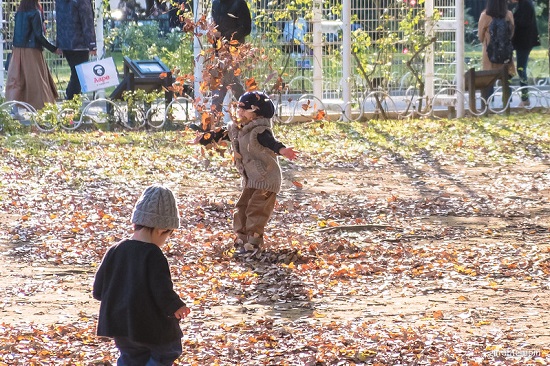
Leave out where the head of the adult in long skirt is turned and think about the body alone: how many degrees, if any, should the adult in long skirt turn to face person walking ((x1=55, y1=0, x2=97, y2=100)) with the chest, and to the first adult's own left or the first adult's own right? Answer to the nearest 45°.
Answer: approximately 45° to the first adult's own right

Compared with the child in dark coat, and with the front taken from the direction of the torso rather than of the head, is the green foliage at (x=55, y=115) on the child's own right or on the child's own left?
on the child's own left

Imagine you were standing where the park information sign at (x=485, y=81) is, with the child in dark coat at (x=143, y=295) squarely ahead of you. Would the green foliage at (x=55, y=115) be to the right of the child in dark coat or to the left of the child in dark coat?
right

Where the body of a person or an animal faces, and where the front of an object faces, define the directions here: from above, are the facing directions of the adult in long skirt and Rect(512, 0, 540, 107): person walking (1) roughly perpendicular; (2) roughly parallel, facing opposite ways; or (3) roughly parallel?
roughly perpendicular

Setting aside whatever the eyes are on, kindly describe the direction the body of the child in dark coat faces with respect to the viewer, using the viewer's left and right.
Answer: facing away from the viewer and to the right of the viewer

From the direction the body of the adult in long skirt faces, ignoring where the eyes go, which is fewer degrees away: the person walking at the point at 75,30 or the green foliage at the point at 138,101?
the person walking

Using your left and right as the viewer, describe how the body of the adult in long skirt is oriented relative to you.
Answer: facing away from the viewer and to the right of the viewer

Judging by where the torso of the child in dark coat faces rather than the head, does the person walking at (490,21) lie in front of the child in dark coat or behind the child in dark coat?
in front

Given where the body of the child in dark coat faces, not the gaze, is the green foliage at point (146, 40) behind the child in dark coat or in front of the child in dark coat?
in front
